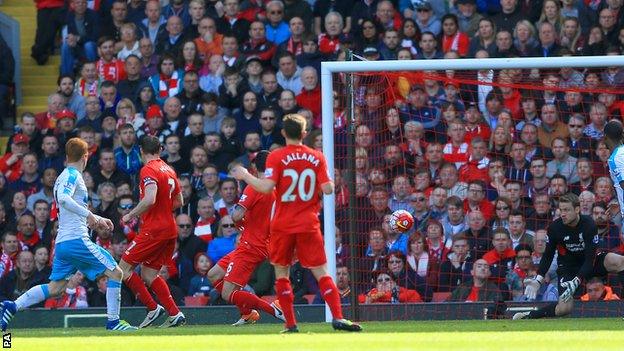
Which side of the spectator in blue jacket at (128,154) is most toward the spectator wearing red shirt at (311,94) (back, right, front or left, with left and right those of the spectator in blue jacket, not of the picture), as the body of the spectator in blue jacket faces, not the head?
left

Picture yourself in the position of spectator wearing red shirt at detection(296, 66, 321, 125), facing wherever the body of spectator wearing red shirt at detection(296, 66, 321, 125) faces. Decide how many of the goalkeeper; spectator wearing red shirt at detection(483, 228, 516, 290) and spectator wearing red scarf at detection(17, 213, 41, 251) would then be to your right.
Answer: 1

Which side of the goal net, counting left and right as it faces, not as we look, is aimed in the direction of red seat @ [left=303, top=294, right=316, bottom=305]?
right

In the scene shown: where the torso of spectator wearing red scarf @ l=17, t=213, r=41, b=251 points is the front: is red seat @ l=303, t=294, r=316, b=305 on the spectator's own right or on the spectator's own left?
on the spectator's own left

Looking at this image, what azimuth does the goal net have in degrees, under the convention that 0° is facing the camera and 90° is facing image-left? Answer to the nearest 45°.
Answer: approximately 0°

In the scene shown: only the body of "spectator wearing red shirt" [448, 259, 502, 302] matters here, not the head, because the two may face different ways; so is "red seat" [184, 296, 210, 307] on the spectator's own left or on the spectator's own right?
on the spectator's own right
